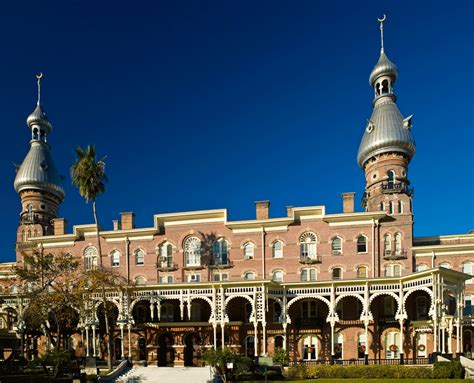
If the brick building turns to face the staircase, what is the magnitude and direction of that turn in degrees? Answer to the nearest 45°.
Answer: approximately 45° to its right

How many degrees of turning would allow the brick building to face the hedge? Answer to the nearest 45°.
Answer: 0° — it already faces it

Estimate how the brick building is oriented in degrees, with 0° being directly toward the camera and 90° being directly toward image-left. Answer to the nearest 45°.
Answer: approximately 0°

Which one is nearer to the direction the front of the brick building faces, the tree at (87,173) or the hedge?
the hedge
